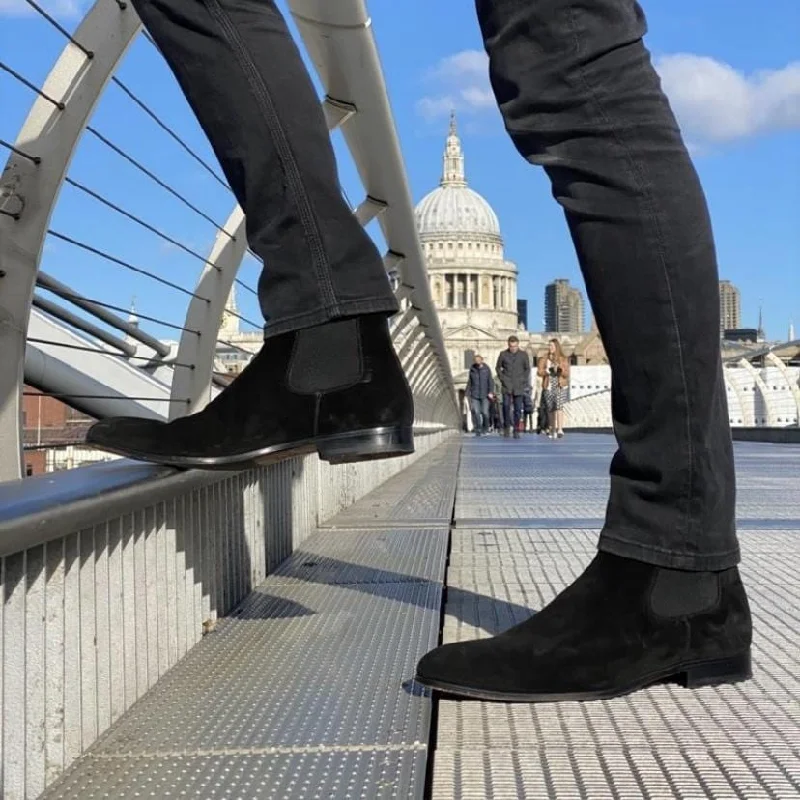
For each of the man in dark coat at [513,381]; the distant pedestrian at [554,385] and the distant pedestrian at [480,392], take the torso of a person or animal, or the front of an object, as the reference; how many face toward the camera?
3

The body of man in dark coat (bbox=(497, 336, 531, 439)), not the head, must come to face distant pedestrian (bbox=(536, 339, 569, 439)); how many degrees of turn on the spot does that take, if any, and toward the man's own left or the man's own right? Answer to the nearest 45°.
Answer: approximately 45° to the man's own left

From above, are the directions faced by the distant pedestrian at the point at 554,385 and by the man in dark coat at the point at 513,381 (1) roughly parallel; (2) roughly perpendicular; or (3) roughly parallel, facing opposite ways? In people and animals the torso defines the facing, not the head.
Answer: roughly parallel

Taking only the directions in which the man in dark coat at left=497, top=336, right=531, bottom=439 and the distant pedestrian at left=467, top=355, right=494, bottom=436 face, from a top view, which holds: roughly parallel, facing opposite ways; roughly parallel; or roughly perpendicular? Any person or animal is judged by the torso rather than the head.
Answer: roughly parallel

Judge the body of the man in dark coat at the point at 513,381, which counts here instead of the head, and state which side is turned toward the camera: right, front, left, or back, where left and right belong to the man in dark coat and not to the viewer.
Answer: front

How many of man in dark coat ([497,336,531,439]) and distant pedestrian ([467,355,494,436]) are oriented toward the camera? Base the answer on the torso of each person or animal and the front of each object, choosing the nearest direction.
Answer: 2

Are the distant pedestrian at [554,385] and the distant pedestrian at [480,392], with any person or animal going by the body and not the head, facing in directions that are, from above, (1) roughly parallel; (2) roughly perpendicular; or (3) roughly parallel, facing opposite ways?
roughly parallel

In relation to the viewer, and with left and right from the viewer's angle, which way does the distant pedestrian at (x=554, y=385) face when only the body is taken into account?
facing the viewer

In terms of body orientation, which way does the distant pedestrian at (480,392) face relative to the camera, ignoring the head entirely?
toward the camera
